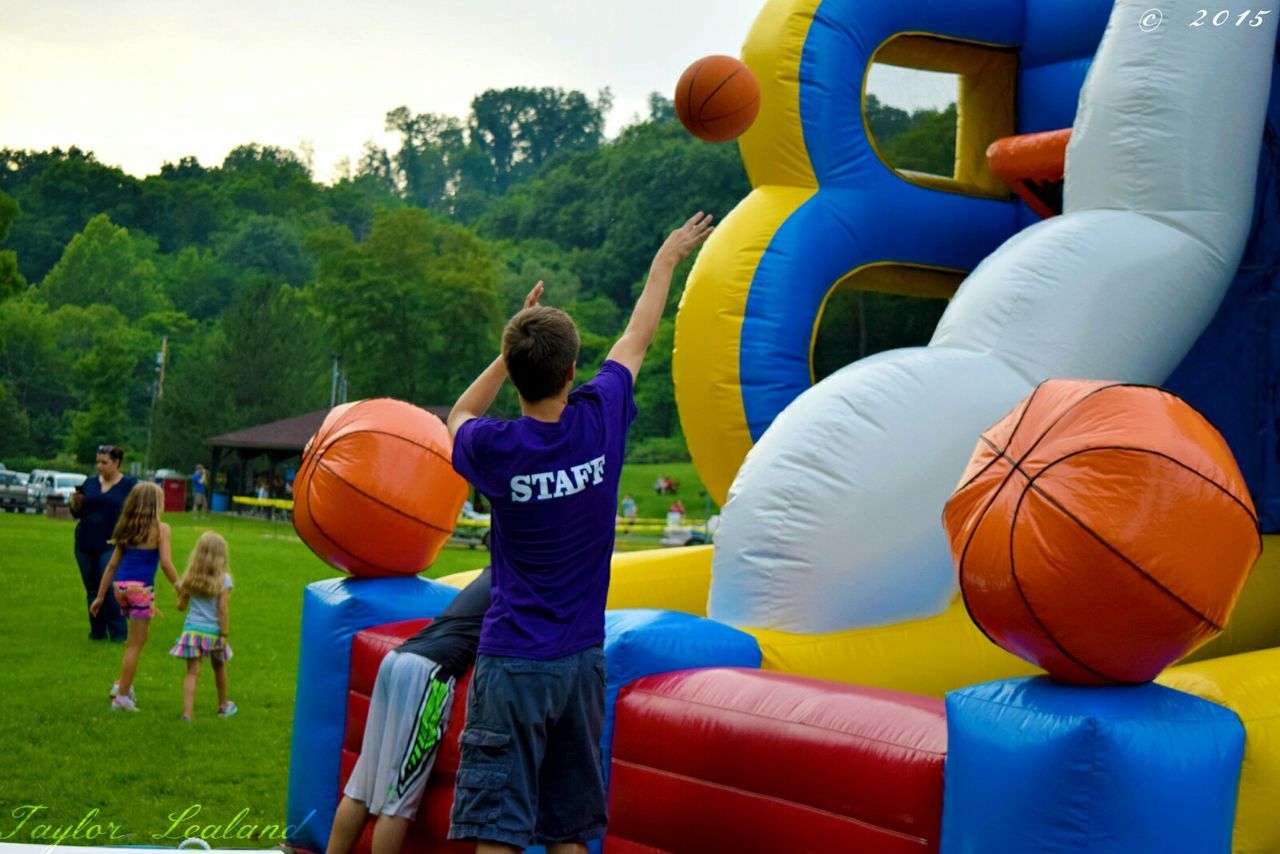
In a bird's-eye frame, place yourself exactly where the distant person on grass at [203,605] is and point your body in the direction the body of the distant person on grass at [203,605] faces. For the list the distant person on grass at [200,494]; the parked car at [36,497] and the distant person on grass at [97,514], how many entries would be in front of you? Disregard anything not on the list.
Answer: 3

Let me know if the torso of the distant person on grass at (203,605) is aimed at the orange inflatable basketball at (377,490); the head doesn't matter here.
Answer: no

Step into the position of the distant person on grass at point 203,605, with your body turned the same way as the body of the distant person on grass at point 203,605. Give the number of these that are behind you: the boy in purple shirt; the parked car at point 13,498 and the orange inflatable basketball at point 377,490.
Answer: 2

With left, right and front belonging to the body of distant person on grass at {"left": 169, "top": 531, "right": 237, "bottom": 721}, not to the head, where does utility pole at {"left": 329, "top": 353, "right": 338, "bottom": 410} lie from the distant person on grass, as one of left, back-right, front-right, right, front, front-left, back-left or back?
front

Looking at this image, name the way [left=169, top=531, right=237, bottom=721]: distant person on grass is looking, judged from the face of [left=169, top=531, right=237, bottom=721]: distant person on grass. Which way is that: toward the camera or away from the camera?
away from the camera

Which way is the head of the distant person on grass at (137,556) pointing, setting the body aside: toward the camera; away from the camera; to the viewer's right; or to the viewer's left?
away from the camera

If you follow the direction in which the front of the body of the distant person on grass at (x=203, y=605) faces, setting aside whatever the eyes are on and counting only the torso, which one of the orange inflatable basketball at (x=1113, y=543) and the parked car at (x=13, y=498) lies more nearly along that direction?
the parked car

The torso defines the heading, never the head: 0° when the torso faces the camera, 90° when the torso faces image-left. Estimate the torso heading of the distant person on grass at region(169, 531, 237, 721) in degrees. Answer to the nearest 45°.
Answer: approximately 180°

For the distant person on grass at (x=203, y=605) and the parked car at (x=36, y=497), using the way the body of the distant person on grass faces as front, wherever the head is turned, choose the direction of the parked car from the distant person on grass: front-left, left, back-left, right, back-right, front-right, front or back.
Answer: front

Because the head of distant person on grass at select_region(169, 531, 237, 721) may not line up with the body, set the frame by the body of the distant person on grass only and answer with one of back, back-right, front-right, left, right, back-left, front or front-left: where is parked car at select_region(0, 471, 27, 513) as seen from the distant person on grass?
front

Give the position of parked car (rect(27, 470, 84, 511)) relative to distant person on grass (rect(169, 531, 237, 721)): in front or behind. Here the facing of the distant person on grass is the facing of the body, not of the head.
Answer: in front

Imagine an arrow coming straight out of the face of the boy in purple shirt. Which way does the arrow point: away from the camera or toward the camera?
away from the camera

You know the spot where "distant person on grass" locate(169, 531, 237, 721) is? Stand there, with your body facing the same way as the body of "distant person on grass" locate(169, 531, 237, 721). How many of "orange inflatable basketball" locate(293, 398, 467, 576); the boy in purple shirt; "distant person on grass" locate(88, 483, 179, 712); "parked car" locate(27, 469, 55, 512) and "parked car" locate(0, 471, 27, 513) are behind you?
2

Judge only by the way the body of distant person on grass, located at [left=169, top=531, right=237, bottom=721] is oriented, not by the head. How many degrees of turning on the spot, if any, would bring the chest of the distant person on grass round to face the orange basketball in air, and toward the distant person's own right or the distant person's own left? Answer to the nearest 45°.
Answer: approximately 135° to the distant person's own right

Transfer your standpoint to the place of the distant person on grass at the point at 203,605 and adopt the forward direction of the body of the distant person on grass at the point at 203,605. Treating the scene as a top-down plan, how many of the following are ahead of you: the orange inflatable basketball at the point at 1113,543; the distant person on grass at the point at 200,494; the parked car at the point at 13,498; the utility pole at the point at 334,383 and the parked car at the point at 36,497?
4

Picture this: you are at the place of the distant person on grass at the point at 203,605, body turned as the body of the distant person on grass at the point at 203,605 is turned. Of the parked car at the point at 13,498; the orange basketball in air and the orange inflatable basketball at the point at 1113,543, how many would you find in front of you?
1

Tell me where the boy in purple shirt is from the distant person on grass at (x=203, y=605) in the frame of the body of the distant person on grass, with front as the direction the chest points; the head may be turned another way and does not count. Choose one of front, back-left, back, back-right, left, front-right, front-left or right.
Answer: back
